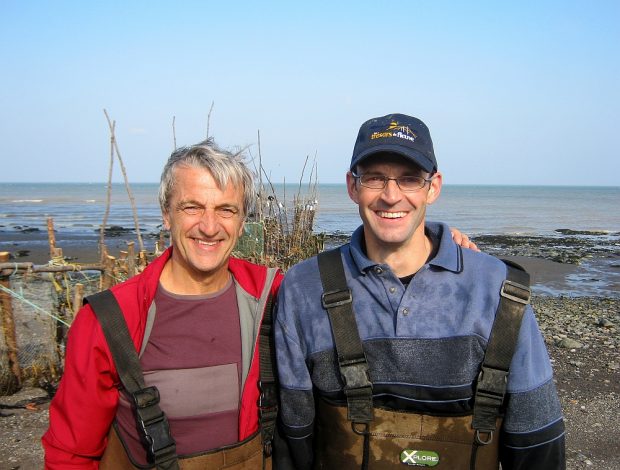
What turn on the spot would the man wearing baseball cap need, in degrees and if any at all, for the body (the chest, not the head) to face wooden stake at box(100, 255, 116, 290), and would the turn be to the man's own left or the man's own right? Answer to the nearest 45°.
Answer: approximately 135° to the man's own right

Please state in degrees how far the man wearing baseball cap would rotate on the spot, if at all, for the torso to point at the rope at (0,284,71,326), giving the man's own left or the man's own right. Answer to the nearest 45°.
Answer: approximately 135° to the man's own right

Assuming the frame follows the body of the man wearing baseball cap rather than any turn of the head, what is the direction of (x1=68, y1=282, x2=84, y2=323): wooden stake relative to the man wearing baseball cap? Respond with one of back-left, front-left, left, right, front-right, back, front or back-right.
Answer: back-right

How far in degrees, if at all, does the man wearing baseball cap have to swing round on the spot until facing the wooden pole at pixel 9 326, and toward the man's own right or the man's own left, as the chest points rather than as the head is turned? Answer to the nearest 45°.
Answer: approximately 135° to the man's own right

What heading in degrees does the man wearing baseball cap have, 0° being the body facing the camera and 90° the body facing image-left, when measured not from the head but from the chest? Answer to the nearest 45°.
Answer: approximately 0°
